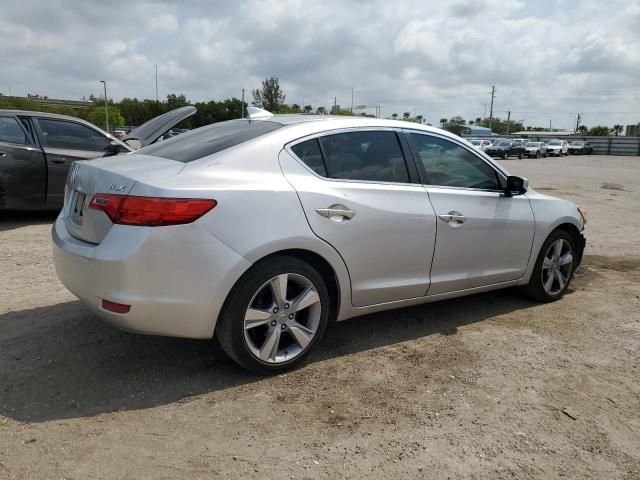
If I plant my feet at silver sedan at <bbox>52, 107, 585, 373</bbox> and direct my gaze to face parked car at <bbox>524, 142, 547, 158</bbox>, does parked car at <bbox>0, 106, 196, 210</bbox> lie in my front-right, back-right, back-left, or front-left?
front-left

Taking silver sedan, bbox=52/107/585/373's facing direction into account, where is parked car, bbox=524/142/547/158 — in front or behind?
in front

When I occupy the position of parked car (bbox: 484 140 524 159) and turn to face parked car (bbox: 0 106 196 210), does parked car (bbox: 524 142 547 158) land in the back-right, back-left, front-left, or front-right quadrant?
back-left

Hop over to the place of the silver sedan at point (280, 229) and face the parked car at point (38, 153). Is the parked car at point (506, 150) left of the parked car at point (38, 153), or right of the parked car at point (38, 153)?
right

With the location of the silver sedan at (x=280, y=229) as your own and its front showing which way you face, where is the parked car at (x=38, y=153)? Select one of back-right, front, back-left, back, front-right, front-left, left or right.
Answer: left

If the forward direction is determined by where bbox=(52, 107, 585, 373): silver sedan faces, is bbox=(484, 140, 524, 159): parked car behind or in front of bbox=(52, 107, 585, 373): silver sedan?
in front

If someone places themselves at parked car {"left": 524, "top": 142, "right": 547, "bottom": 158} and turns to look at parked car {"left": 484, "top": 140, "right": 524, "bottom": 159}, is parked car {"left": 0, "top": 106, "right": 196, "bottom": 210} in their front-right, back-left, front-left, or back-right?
front-left

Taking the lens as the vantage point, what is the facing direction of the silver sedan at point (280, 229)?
facing away from the viewer and to the right of the viewer
